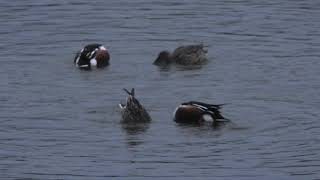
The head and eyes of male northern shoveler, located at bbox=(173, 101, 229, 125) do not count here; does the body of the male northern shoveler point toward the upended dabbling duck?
yes

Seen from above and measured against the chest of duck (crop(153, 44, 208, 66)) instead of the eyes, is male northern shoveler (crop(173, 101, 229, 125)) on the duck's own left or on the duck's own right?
on the duck's own left

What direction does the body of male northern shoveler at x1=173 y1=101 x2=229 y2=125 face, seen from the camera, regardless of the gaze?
to the viewer's left

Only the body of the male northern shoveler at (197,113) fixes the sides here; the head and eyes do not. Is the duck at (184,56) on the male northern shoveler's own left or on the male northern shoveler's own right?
on the male northern shoveler's own right

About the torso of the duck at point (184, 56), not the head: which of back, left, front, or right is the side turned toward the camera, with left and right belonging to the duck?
left

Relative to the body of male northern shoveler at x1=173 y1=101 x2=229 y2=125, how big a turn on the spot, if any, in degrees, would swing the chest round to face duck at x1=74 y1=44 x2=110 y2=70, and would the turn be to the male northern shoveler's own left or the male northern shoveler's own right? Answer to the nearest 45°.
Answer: approximately 45° to the male northern shoveler's own right

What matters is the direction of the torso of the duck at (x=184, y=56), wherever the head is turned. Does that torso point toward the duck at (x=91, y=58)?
yes

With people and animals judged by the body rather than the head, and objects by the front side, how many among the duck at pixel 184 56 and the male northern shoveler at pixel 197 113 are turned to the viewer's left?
2

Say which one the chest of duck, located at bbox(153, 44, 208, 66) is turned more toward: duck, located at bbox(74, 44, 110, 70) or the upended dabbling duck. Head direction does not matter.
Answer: the duck

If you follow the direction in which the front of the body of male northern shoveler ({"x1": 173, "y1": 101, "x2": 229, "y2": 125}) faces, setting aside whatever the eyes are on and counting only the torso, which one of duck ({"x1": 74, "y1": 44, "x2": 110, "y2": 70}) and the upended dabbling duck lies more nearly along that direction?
the upended dabbling duck

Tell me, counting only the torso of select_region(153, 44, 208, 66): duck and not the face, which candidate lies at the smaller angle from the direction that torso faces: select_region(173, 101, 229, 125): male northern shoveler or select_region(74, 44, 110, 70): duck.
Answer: the duck
